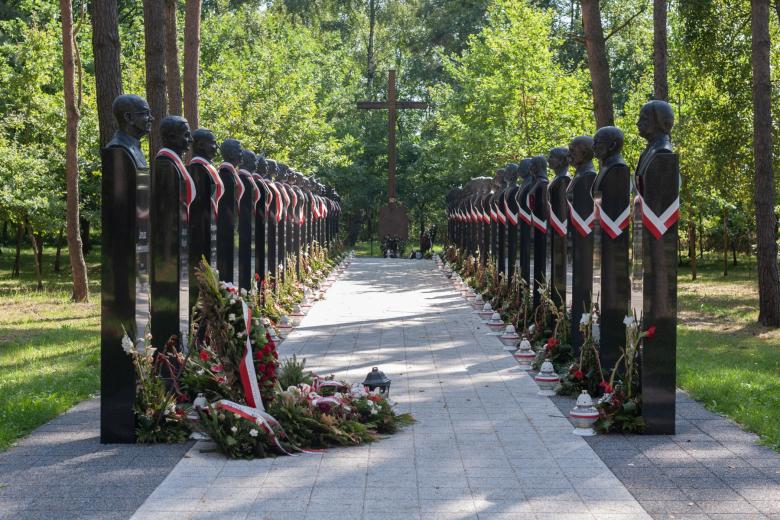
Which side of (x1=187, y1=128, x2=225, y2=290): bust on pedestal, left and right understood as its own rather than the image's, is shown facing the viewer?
right

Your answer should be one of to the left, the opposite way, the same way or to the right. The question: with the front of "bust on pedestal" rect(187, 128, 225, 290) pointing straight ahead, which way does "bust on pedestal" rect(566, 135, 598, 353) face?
the opposite way

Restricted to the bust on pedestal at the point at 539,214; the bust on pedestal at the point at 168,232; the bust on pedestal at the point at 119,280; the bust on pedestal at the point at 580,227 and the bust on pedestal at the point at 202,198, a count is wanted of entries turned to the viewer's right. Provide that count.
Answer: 3

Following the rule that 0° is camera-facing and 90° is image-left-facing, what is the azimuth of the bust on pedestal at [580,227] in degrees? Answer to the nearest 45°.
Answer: approximately 45°

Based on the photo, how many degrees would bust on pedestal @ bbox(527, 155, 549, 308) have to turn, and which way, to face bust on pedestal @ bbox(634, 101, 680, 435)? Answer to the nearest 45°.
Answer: approximately 45° to its left

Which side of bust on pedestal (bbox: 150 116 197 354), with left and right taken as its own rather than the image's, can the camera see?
right

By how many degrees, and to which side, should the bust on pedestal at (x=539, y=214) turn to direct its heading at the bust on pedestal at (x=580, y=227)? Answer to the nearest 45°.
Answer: approximately 45° to its left

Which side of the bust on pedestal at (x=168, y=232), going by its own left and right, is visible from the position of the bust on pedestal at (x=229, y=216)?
left

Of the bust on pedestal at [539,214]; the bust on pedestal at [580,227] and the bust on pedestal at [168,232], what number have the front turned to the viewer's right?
1

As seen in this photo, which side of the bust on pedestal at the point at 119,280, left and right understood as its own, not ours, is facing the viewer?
right

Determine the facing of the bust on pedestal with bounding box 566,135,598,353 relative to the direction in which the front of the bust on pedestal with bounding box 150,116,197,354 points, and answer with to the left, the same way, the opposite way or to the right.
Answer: the opposite way
